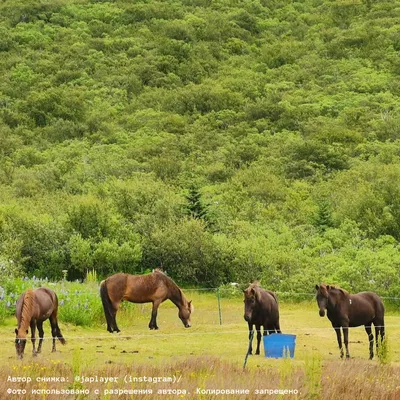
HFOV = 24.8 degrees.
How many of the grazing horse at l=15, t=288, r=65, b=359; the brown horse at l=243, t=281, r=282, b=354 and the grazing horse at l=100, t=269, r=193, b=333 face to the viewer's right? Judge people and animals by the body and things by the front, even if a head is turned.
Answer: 1

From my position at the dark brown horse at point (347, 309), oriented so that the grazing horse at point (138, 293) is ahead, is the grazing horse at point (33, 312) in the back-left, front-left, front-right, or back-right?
front-left

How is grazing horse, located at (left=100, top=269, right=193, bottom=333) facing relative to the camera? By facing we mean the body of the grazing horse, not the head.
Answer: to the viewer's right

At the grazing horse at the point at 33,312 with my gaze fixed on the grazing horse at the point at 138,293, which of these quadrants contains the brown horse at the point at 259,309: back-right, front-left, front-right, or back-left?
front-right

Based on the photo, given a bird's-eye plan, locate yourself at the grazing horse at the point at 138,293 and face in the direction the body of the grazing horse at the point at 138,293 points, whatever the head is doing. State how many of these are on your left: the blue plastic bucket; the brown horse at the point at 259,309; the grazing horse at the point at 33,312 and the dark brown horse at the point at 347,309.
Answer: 0

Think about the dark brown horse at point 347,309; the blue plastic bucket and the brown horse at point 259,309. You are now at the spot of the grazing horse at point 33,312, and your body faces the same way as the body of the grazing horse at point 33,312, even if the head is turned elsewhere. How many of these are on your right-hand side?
0

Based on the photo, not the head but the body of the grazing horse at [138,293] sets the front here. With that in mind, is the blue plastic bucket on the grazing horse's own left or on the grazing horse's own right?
on the grazing horse's own right

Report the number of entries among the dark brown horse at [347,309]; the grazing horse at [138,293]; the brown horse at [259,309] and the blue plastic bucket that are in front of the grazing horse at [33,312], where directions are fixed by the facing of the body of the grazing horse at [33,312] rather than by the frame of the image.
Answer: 0

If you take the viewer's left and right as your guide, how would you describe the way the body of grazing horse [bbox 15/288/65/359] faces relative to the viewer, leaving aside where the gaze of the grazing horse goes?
facing the viewer and to the left of the viewer

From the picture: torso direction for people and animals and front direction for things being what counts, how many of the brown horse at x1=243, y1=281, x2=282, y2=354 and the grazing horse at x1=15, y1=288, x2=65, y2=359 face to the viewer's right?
0

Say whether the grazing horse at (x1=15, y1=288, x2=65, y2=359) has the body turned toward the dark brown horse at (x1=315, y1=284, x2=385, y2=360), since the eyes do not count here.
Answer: no

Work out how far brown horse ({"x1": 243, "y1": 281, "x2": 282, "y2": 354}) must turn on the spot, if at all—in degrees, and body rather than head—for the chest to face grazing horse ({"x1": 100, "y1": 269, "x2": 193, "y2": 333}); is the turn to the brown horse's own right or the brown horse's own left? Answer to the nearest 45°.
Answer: approximately 90° to the brown horse's own right

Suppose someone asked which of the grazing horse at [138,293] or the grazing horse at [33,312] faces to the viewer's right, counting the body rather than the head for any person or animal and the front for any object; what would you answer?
the grazing horse at [138,293]

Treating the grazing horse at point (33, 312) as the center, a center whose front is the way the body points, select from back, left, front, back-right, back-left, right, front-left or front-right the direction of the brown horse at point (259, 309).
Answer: back-left

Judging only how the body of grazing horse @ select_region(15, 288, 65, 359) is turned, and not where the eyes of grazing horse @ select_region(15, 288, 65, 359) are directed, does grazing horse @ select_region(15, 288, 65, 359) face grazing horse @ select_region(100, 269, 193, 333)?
no
